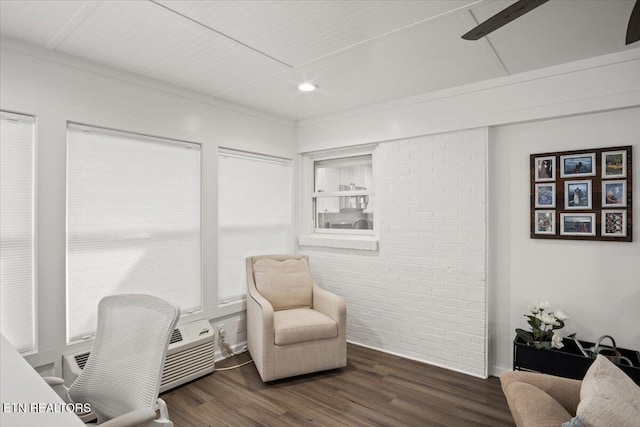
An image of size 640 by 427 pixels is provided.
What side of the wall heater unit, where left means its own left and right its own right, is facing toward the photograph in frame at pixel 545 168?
front

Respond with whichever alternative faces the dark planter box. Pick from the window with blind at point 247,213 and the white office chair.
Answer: the window with blind

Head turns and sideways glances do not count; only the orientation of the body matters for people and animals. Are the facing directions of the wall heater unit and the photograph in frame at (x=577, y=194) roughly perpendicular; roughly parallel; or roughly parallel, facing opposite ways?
roughly perpendicular

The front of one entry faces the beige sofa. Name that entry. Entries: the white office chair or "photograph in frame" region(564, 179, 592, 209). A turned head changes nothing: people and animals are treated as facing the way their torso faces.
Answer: the photograph in frame
